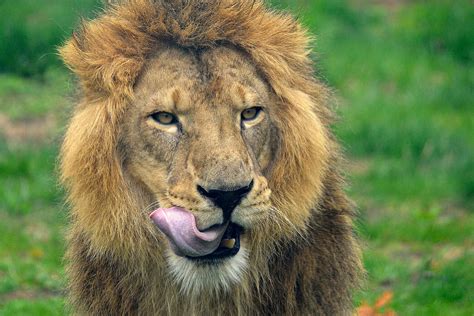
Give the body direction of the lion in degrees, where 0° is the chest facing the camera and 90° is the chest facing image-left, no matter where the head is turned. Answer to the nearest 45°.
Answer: approximately 0°
